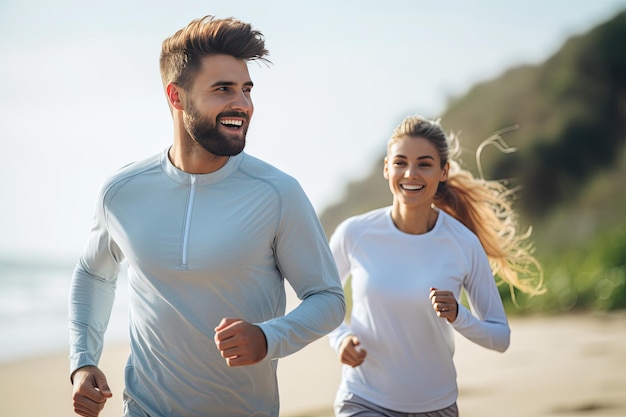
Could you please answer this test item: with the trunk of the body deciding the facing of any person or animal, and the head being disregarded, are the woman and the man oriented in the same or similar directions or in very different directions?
same or similar directions

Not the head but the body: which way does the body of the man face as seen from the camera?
toward the camera

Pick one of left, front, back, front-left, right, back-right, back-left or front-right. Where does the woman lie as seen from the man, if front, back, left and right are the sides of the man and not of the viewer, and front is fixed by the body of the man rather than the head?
back-left

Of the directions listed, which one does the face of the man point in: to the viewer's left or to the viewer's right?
to the viewer's right

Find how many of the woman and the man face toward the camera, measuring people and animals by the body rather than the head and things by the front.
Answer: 2

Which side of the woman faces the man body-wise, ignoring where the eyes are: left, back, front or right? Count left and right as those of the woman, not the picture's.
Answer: front

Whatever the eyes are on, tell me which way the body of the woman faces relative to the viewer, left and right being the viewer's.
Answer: facing the viewer
